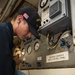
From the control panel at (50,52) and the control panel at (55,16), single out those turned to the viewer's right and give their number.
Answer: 0

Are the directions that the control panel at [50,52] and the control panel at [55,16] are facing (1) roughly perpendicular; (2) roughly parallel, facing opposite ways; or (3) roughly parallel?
roughly parallel

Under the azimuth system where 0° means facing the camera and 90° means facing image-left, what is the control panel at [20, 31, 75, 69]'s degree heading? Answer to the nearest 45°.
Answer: approximately 45°
